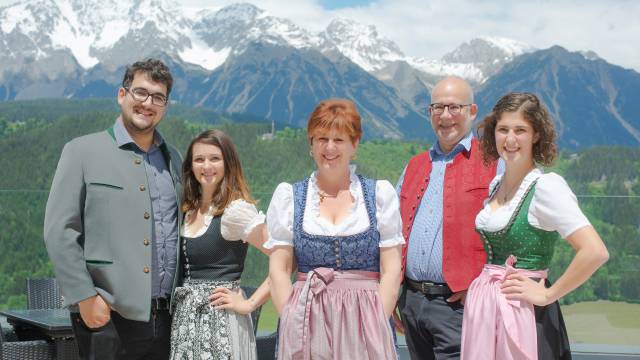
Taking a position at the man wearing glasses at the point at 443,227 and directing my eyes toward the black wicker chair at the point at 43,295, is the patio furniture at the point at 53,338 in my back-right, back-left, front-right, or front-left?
front-left

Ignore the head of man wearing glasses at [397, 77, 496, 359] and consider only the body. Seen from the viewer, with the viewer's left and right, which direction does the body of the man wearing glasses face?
facing the viewer and to the left of the viewer

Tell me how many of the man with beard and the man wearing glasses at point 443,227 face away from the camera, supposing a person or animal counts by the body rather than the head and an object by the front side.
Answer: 0

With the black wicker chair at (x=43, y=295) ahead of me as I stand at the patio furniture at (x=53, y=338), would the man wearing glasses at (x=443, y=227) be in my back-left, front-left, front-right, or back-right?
back-right

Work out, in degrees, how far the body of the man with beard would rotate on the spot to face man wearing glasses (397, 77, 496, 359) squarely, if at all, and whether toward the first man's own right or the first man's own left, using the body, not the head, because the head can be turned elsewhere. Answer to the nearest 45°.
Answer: approximately 45° to the first man's own left

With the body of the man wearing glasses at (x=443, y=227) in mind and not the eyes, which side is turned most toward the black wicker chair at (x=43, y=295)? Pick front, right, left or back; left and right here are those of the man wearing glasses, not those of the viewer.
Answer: right

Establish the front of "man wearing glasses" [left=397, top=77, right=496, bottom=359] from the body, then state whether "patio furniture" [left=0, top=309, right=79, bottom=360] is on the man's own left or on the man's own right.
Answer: on the man's own right

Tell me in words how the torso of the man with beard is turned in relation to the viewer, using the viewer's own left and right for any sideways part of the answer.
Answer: facing the viewer and to the right of the viewer

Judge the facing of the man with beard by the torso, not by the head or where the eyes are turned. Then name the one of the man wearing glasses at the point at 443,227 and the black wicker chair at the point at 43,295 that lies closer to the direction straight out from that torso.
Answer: the man wearing glasses

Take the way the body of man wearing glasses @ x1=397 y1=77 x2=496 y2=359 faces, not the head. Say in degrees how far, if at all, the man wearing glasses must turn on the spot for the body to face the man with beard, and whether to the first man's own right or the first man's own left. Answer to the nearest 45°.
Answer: approximately 45° to the first man's own right

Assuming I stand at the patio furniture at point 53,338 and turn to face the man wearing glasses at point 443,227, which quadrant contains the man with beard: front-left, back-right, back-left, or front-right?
front-right

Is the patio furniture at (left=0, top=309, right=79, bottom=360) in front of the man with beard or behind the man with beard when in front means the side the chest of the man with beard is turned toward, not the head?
behind

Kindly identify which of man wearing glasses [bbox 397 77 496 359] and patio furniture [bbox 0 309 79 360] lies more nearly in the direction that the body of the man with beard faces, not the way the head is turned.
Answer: the man wearing glasses
